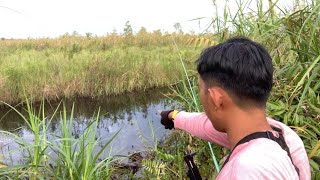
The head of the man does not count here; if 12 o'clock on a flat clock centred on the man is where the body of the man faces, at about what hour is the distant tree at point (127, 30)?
The distant tree is roughly at 1 o'clock from the man.

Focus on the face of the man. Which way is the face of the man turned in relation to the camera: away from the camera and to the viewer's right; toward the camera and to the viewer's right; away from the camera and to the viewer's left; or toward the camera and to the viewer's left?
away from the camera and to the viewer's left

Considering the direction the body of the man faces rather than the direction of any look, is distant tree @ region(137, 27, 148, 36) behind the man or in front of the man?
in front

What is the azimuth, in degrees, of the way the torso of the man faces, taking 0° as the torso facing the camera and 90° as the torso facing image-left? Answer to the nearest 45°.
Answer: approximately 135°
